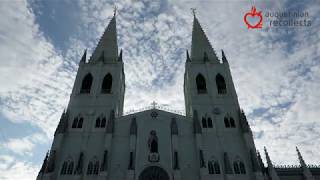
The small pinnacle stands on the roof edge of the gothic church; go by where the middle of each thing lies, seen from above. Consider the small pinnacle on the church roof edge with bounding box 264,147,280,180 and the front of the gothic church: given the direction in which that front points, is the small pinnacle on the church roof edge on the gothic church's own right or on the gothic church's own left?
on the gothic church's own left

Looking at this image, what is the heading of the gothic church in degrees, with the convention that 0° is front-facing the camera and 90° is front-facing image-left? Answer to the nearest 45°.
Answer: approximately 0°
